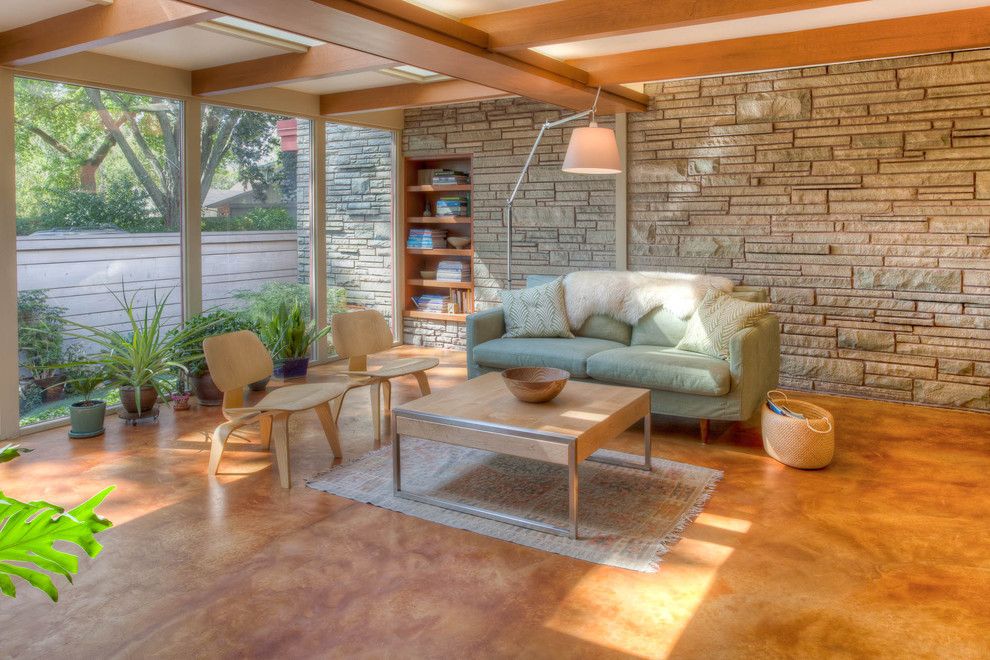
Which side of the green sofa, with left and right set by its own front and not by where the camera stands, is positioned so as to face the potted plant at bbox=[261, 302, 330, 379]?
right

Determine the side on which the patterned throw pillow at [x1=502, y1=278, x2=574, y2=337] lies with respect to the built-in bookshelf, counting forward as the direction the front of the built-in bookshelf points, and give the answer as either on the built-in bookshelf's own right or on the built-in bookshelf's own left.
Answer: on the built-in bookshelf's own left

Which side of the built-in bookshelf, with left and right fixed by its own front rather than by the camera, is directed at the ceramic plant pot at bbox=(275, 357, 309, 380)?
front

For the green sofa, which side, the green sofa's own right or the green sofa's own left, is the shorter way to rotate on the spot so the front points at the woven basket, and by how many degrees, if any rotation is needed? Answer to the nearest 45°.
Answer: approximately 90° to the green sofa's own left

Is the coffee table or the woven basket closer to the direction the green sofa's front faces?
the coffee table

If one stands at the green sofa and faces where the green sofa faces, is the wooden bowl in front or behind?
in front

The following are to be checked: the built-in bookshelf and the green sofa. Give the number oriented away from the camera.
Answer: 0

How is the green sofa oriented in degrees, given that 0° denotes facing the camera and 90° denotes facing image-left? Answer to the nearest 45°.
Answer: approximately 45°
